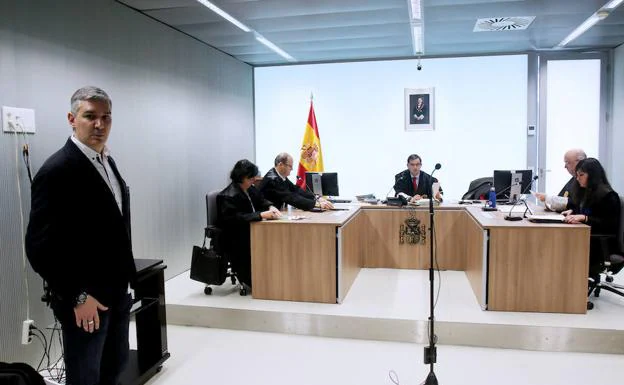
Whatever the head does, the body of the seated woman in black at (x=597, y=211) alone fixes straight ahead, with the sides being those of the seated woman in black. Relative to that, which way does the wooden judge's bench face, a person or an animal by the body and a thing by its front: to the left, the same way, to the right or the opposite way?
to the left

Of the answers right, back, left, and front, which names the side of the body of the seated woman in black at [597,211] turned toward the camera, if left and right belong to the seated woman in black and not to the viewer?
left

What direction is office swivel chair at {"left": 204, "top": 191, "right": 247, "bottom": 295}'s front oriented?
to the viewer's right

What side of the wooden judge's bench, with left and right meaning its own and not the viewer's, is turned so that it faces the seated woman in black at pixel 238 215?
right

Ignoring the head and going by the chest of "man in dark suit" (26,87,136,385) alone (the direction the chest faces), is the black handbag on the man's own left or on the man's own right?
on the man's own left

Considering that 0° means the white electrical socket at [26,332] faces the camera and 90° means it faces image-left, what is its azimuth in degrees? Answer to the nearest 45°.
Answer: approximately 315°

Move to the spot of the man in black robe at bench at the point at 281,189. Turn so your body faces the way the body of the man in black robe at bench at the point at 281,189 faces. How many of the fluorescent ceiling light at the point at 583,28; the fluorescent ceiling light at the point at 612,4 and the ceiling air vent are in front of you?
3

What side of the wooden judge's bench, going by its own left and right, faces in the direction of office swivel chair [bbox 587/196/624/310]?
left

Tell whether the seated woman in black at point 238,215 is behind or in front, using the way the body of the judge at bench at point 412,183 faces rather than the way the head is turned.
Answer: in front

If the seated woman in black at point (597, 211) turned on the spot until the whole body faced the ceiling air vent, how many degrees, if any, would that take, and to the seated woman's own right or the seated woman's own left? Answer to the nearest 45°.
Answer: approximately 45° to the seated woman's own right
